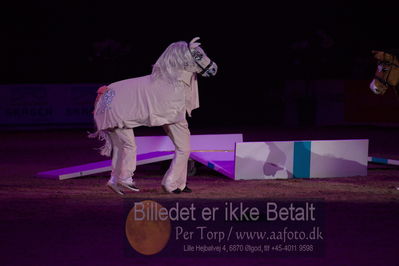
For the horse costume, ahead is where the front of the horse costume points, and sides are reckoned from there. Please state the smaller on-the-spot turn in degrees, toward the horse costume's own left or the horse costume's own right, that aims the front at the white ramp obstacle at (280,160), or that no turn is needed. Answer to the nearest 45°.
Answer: approximately 45° to the horse costume's own left

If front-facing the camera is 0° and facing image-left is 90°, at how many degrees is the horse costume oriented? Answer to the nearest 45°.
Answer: approximately 270°
